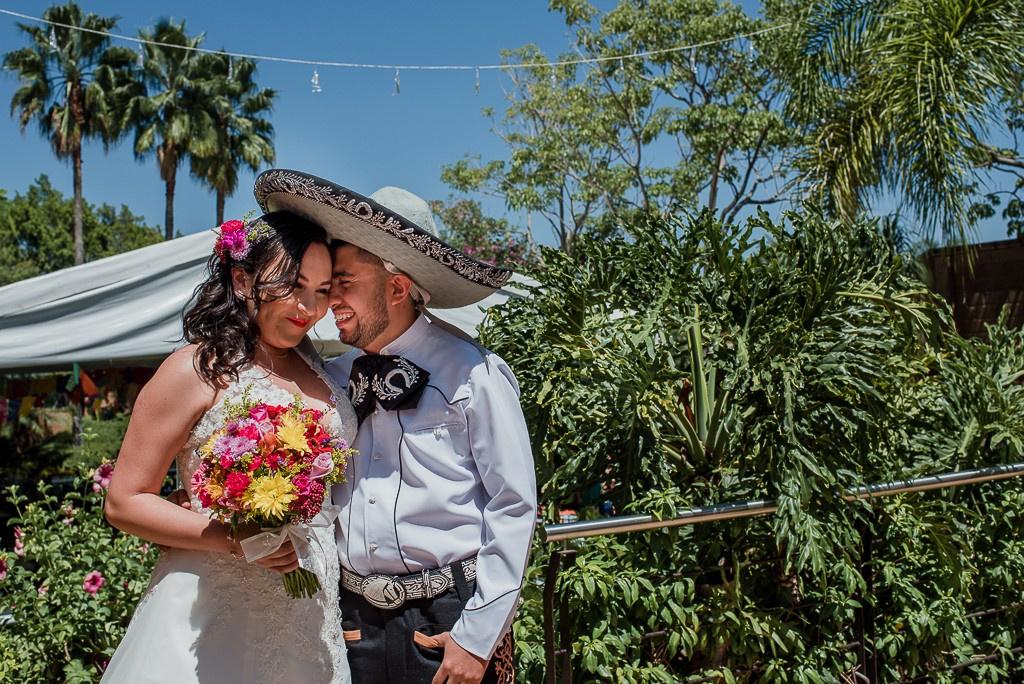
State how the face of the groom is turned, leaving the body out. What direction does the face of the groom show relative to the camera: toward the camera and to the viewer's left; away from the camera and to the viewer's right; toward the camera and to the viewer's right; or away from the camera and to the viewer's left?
toward the camera and to the viewer's left

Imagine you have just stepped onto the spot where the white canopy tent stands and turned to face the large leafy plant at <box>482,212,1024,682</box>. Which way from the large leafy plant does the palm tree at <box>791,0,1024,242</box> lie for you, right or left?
left

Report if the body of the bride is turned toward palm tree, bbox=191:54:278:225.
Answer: no

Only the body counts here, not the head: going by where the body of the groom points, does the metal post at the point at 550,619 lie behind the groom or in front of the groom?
behind

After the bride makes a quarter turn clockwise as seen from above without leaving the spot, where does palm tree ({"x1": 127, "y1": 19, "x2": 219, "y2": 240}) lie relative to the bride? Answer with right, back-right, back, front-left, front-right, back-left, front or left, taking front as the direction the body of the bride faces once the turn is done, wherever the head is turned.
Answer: back-right

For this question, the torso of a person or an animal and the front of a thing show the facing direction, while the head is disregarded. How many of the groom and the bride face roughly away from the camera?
0

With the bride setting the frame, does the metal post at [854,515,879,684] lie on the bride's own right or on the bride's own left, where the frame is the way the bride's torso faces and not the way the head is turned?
on the bride's own left

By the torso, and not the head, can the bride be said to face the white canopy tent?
no

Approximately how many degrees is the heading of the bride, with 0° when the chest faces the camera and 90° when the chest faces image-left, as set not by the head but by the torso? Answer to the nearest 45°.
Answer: approximately 315°

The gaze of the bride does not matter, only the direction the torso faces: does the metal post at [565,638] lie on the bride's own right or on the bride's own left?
on the bride's own left

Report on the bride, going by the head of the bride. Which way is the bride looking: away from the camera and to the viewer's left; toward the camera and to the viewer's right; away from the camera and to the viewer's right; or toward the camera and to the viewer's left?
toward the camera and to the viewer's right

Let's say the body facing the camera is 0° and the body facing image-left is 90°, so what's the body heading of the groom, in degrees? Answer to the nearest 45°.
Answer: approximately 45°

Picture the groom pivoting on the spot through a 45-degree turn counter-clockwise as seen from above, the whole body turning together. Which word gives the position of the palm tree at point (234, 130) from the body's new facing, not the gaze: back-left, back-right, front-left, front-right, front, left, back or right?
back

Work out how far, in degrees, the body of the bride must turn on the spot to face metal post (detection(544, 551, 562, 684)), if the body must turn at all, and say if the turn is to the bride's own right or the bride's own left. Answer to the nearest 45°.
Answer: approximately 90° to the bride's own left

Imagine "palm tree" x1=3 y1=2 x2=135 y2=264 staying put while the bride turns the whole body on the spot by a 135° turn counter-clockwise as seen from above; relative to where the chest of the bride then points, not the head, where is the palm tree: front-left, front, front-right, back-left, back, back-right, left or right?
front
